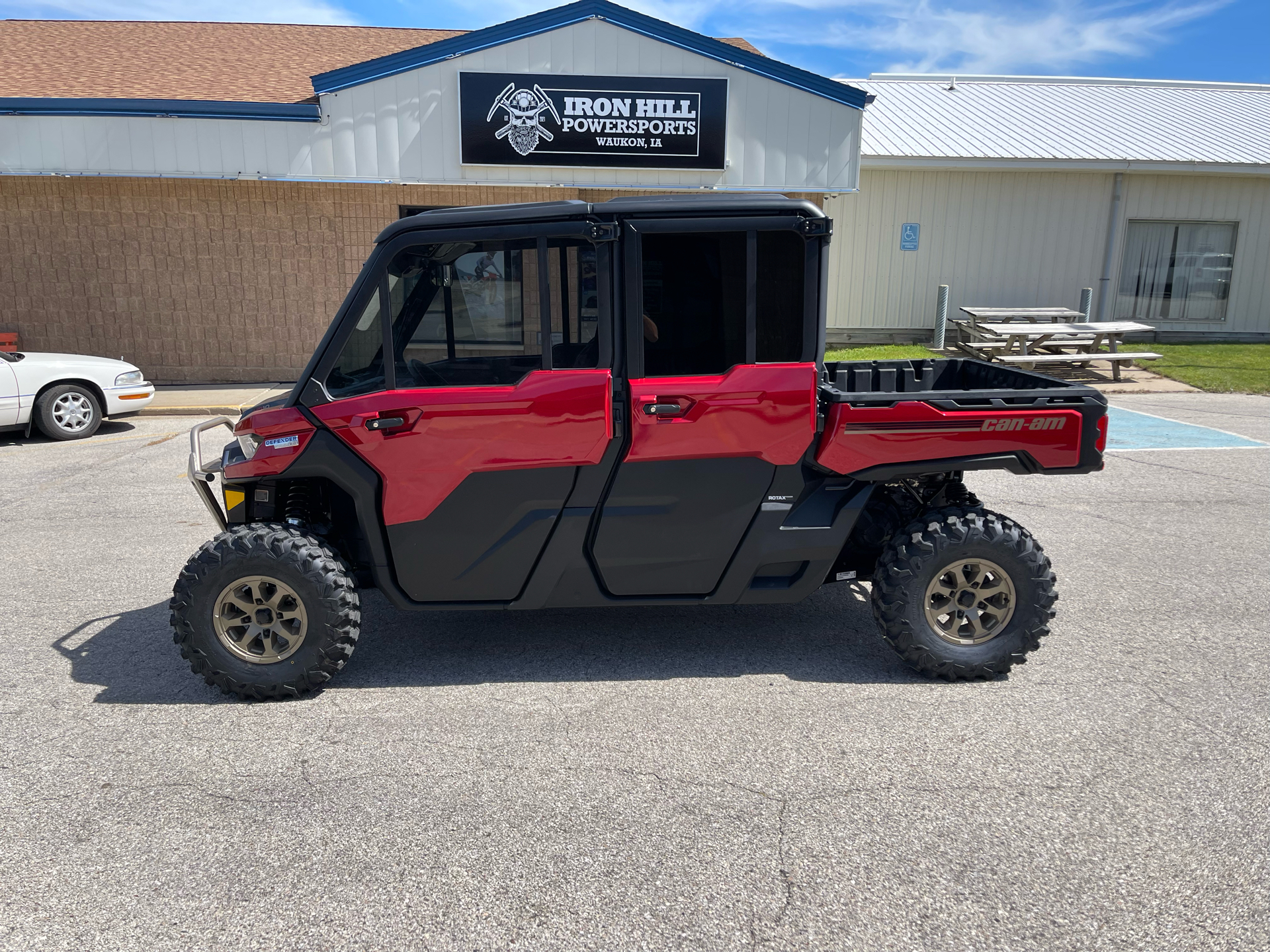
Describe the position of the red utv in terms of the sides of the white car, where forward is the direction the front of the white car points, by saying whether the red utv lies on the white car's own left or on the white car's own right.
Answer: on the white car's own right

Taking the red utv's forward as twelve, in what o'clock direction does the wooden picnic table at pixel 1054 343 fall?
The wooden picnic table is roughly at 4 o'clock from the red utv.

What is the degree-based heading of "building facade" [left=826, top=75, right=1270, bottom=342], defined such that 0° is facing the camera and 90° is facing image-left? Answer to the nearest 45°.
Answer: approximately 0°

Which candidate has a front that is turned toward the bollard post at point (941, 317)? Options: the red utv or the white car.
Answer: the white car

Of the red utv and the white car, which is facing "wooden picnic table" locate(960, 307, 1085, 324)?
the white car

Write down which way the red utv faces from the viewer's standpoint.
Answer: facing to the left of the viewer

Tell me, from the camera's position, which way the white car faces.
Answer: facing to the right of the viewer
